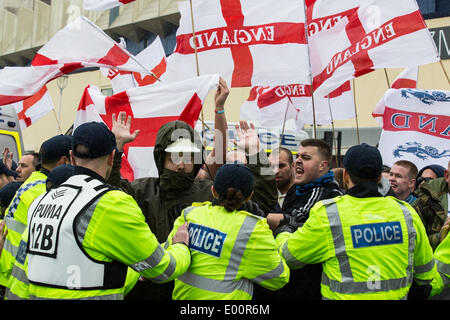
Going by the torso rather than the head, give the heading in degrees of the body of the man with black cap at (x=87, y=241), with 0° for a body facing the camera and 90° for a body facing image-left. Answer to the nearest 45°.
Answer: approximately 225°

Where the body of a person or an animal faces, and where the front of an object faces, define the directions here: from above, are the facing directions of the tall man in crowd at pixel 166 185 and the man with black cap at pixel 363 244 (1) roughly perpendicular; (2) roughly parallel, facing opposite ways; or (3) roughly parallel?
roughly parallel, facing opposite ways

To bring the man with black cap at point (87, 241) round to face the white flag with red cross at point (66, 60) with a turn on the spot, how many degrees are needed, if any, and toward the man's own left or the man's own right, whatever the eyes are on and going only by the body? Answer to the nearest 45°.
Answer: approximately 45° to the man's own left

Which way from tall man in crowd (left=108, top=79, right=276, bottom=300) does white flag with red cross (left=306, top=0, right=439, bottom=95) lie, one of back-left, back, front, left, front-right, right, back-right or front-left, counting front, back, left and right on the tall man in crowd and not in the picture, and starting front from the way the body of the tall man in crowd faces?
back-left

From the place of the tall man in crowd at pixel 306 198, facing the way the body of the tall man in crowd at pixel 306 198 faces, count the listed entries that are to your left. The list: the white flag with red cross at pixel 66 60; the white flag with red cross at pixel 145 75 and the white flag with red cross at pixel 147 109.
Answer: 0

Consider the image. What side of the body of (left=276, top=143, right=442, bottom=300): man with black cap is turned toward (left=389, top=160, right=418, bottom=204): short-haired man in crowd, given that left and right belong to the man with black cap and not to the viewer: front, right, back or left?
front

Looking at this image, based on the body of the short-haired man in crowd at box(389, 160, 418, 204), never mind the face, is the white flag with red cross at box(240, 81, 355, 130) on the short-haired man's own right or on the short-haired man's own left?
on the short-haired man's own right

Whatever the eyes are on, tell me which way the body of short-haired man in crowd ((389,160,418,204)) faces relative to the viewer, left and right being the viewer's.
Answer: facing the viewer and to the left of the viewer

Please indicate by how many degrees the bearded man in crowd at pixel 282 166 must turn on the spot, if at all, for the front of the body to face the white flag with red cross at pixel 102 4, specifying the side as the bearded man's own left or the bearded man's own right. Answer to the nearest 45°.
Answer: approximately 90° to the bearded man's own right

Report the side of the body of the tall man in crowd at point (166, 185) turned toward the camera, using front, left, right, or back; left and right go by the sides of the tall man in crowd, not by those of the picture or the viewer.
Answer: front

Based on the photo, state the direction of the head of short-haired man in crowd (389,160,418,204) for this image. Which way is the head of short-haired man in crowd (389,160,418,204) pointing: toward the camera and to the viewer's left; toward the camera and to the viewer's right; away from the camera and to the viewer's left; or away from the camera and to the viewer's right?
toward the camera and to the viewer's left

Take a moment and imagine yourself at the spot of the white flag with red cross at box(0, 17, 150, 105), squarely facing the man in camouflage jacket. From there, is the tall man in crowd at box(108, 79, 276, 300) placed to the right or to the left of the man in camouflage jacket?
right

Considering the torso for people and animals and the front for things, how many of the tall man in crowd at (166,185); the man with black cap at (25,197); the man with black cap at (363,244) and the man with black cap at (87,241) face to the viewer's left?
0

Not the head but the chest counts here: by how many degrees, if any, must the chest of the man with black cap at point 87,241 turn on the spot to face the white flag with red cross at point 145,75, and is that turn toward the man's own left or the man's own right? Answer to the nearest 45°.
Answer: approximately 45° to the man's own left
